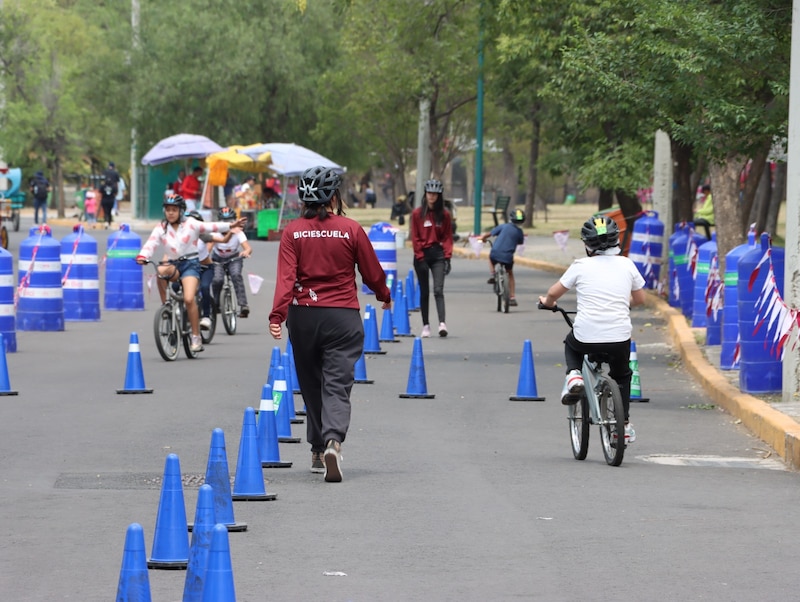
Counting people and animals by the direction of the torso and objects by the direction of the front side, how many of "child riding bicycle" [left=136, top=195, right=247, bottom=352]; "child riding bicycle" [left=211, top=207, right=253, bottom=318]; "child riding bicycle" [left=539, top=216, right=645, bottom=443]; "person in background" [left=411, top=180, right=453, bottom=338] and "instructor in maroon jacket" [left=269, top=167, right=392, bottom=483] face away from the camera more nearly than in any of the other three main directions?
2

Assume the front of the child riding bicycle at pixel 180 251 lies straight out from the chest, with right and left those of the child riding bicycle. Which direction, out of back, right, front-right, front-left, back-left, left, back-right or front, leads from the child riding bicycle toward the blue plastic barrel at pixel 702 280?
back-left

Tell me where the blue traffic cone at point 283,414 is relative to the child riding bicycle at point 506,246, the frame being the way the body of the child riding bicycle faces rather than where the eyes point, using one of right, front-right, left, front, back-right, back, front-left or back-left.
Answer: back

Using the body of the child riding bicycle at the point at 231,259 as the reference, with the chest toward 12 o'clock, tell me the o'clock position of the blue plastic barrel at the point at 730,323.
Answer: The blue plastic barrel is roughly at 9 o'clock from the child riding bicycle.

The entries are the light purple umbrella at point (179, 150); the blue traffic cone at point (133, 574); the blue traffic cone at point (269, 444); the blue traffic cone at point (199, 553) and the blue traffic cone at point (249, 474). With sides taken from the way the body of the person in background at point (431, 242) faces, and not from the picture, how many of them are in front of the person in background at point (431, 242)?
4

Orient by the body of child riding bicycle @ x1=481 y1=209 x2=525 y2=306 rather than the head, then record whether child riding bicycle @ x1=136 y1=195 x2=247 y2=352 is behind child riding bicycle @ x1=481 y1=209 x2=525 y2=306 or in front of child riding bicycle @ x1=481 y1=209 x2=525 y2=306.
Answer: behind

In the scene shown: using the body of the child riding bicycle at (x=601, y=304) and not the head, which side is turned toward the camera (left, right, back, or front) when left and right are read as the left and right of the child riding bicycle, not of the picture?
back

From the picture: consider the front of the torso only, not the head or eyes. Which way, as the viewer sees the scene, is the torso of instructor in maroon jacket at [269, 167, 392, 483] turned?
away from the camera

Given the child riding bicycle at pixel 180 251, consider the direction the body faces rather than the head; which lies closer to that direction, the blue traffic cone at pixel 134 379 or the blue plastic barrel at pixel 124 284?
the blue traffic cone

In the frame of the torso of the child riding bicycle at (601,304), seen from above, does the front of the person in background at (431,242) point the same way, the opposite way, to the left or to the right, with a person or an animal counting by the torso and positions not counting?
the opposite way

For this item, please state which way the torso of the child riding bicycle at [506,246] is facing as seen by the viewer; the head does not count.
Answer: away from the camera

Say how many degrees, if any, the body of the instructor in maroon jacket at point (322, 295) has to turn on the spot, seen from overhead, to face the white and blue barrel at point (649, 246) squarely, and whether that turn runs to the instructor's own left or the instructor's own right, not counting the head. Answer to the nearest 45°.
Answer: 0° — they already face it

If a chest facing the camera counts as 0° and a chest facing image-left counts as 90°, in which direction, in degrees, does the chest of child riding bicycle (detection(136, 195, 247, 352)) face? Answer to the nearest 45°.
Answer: approximately 45°

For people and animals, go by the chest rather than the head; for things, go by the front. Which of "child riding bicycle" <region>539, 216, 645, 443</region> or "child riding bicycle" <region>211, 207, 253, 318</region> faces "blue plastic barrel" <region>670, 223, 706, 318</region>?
"child riding bicycle" <region>539, 216, 645, 443</region>
